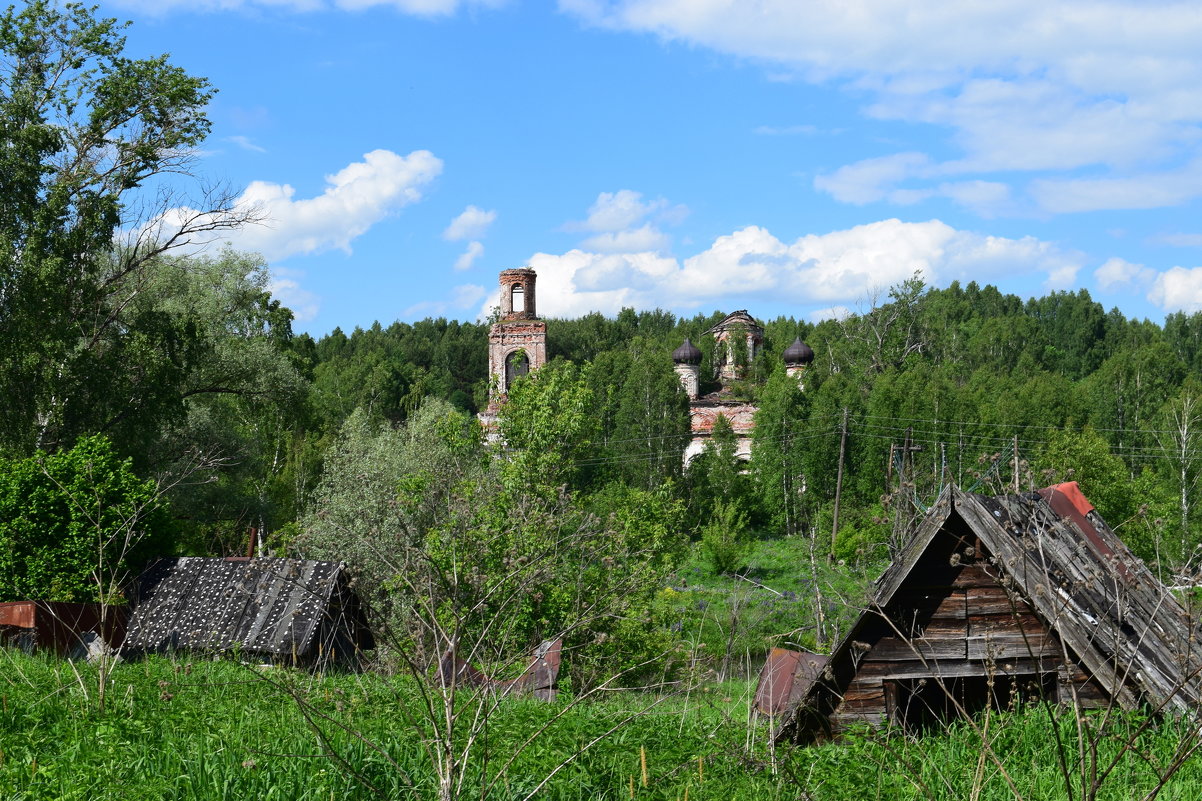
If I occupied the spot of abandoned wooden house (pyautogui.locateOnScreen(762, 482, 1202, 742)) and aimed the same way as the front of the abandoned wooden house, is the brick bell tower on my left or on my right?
on my right

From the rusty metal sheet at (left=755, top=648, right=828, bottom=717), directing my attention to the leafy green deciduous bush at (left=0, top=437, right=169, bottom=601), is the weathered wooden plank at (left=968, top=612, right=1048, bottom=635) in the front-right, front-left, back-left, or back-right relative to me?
back-right

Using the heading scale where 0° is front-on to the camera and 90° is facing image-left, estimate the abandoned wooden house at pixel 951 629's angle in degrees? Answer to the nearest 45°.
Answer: approximately 45°

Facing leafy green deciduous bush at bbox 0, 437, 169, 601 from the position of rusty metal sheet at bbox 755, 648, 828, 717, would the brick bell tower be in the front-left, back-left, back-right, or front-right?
front-right

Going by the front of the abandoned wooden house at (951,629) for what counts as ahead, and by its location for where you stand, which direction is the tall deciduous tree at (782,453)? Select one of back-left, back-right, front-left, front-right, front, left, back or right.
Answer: back-right

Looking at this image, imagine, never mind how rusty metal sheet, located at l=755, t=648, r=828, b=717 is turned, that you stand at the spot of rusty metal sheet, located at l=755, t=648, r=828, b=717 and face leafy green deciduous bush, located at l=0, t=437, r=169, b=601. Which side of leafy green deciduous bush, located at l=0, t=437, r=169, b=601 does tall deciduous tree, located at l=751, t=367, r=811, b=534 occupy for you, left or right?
right
